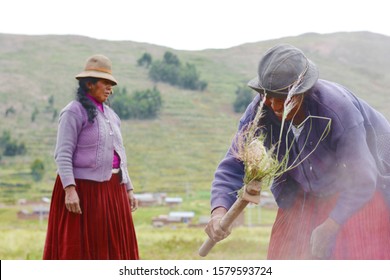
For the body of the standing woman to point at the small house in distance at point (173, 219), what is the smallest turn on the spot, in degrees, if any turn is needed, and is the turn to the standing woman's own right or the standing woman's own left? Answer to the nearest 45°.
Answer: approximately 135° to the standing woman's own left

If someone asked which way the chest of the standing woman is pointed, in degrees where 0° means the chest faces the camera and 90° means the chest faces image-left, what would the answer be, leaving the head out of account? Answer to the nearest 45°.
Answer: approximately 315°
